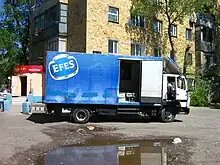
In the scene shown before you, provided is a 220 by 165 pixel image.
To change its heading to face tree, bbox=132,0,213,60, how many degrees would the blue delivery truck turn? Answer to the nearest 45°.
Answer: approximately 90° to its left

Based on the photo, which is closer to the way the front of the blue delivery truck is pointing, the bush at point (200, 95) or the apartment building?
the bush

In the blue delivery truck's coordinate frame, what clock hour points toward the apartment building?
The apartment building is roughly at 9 o'clock from the blue delivery truck.

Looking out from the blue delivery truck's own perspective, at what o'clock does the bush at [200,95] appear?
The bush is roughly at 10 o'clock from the blue delivery truck.

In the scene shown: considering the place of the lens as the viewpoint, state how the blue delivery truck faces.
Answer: facing to the right of the viewer
